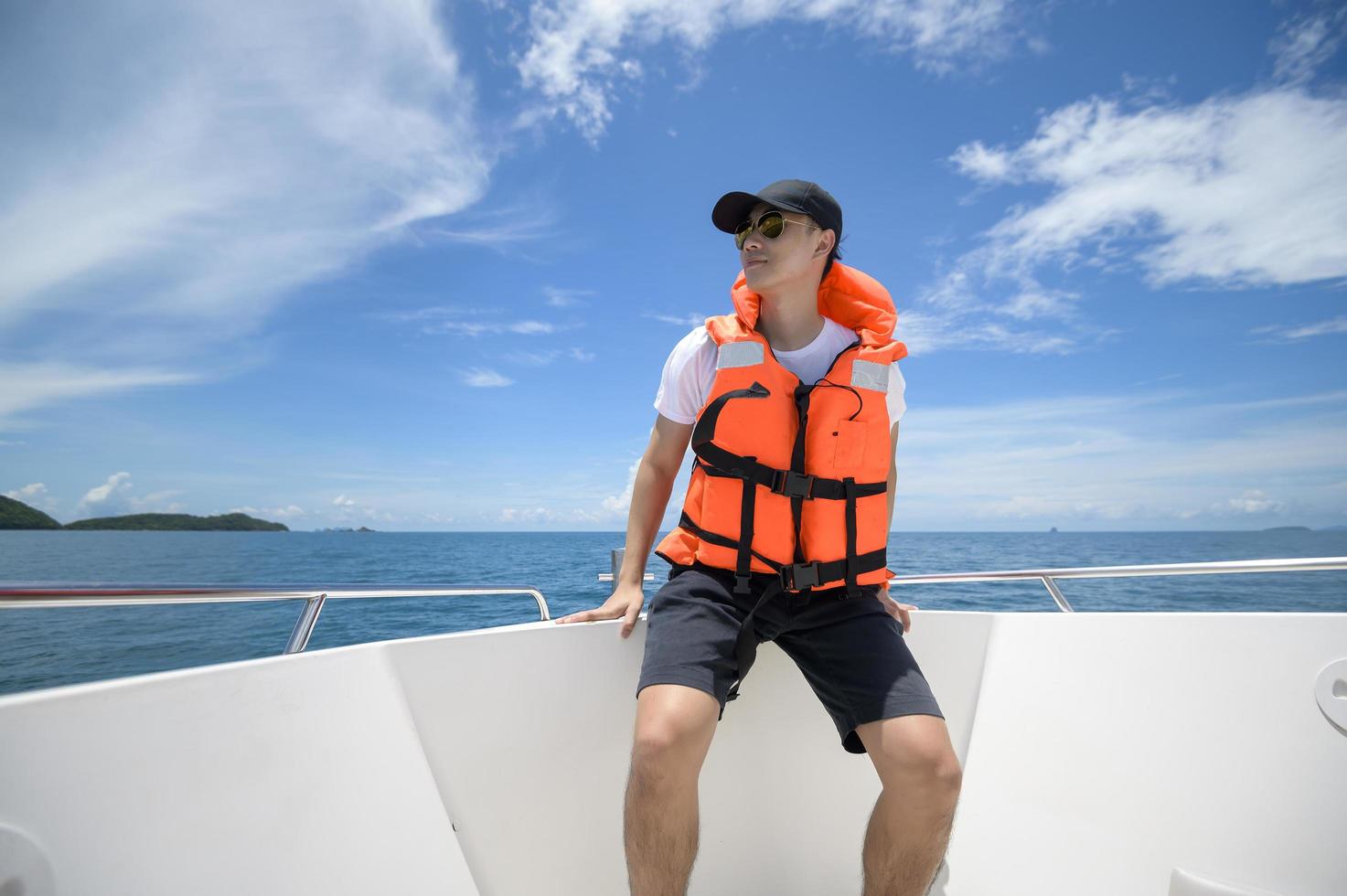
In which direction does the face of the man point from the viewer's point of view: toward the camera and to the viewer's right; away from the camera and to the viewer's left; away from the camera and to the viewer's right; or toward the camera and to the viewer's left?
toward the camera and to the viewer's left

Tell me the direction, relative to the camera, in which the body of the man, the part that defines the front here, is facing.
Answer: toward the camera
